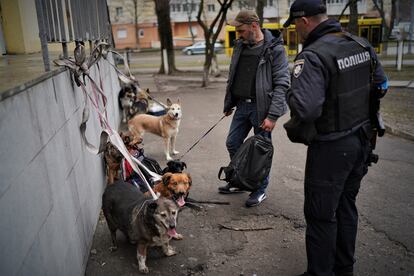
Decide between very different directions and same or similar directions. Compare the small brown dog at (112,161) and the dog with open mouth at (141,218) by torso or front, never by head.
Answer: same or similar directions

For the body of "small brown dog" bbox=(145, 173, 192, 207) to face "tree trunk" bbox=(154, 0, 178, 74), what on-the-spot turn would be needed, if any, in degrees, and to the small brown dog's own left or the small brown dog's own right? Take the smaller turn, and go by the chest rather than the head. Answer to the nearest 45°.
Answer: approximately 135° to the small brown dog's own left

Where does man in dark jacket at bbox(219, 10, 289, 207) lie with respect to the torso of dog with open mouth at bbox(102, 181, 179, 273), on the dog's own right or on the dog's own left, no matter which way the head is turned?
on the dog's own left

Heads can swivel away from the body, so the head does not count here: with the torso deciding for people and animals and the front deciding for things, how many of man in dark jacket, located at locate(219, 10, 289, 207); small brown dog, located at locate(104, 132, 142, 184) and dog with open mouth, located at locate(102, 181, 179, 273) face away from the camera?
0

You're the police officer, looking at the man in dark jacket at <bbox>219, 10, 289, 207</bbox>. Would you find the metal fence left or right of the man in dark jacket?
left

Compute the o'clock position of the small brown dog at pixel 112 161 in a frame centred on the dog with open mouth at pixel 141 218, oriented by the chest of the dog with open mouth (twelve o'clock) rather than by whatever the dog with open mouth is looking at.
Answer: The small brown dog is roughly at 7 o'clock from the dog with open mouth.

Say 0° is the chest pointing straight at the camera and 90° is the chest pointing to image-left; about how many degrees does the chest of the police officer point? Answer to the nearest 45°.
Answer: approximately 135°

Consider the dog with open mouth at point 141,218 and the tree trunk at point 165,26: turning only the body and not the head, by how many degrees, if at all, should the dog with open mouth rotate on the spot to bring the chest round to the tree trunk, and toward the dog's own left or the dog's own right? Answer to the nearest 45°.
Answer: approximately 135° to the dog's own left

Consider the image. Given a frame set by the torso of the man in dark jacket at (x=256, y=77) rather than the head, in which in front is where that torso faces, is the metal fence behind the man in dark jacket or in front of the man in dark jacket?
in front

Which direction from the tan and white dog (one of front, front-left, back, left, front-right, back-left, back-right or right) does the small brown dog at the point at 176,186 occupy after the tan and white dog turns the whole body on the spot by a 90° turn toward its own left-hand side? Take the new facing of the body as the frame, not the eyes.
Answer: back-right

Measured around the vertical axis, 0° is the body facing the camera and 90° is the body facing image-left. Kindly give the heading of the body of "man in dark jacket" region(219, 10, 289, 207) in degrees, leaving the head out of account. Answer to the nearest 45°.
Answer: approximately 45°

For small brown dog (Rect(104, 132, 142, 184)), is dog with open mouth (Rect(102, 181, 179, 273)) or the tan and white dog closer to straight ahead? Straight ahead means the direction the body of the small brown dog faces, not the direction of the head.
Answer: the dog with open mouth

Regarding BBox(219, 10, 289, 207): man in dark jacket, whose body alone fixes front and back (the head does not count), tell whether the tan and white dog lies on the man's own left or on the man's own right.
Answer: on the man's own right

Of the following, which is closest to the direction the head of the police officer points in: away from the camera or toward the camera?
away from the camera
